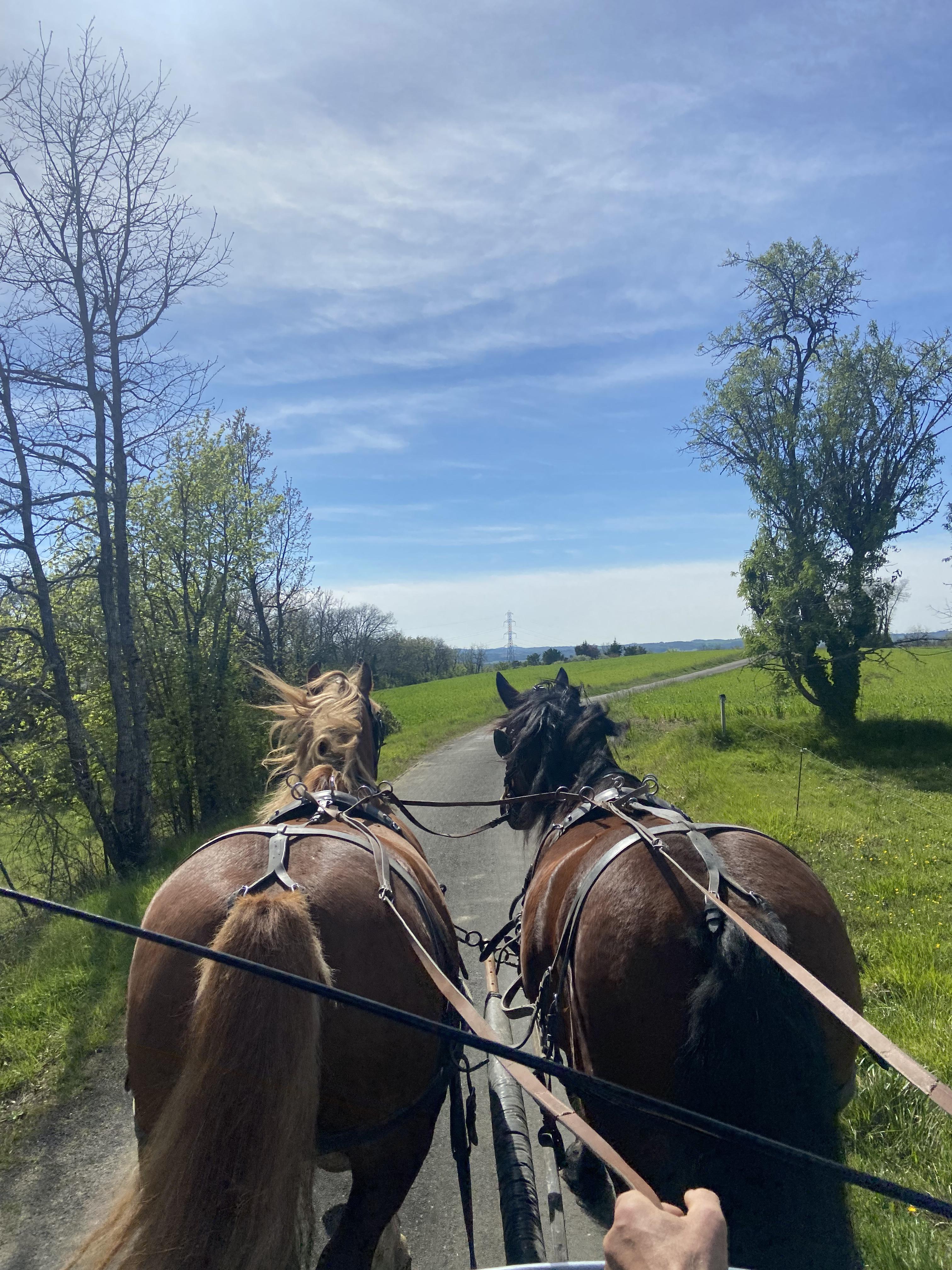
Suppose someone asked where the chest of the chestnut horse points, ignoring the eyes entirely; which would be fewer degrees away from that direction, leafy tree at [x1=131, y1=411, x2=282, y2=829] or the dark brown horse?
the leafy tree

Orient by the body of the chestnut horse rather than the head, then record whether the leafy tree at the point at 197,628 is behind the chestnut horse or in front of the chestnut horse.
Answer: in front

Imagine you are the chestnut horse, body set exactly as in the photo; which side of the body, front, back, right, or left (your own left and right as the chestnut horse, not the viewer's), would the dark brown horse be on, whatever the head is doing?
right

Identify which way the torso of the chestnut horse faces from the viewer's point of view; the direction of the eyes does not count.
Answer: away from the camera
